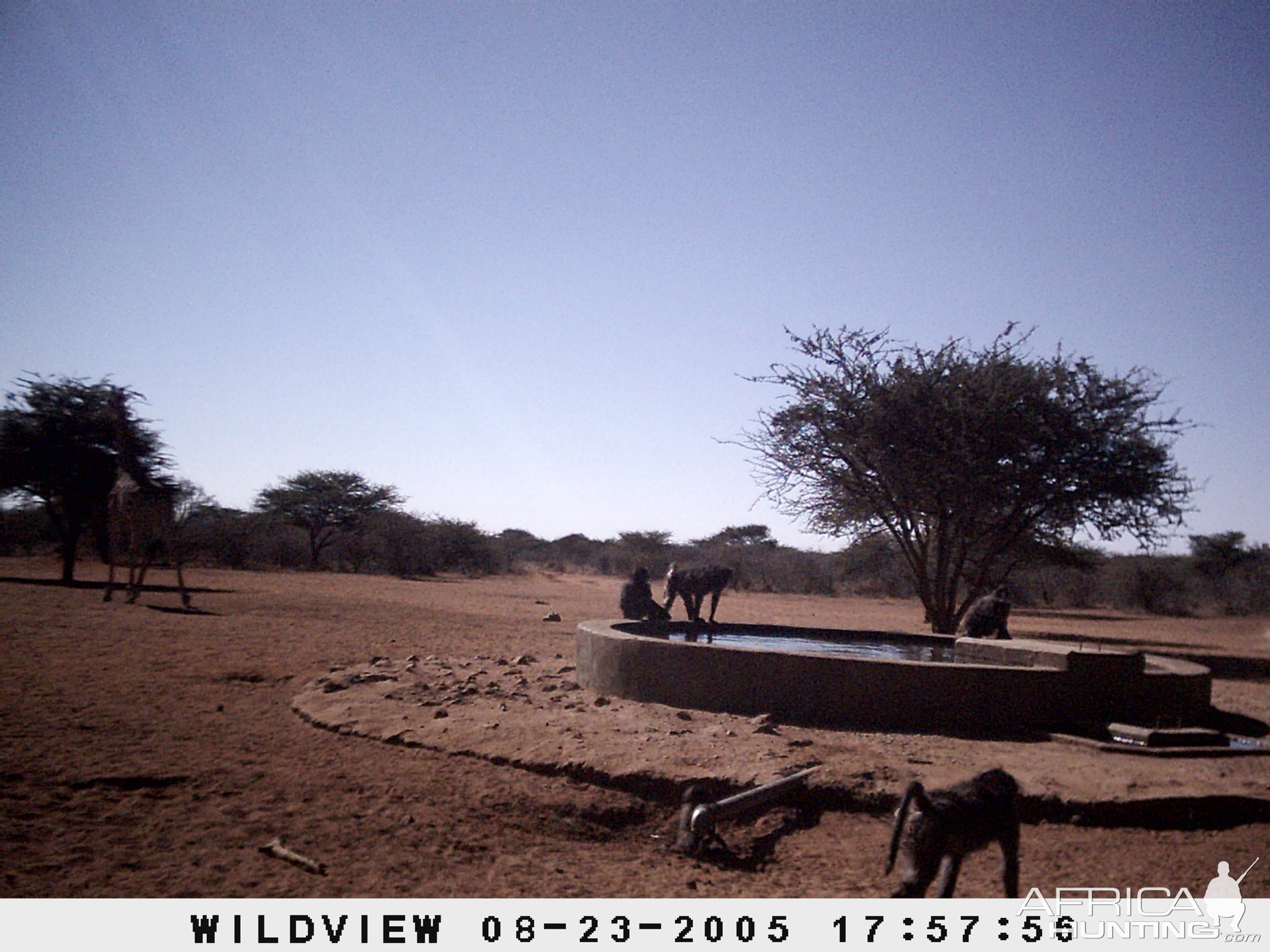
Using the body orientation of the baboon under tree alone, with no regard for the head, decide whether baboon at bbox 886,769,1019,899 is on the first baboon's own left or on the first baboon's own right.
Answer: on the first baboon's own right

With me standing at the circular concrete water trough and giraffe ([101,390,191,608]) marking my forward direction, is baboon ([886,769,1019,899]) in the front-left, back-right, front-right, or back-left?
back-left

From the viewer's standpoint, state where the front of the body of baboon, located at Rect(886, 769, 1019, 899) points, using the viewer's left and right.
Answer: facing away from the viewer and to the right of the viewer
